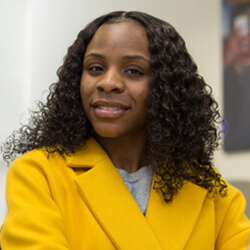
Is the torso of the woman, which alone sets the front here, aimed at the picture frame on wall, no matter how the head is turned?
no

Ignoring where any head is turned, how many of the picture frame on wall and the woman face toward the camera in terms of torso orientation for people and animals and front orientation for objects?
2

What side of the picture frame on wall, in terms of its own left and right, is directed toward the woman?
front

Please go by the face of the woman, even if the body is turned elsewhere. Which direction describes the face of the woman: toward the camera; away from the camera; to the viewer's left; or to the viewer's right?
toward the camera

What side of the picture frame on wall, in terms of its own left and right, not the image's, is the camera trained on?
front

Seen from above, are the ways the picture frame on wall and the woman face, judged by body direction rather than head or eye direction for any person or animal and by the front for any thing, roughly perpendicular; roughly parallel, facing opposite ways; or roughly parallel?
roughly parallel
